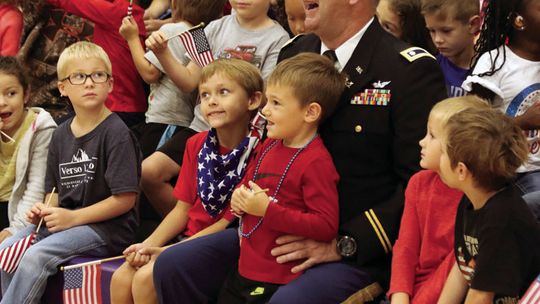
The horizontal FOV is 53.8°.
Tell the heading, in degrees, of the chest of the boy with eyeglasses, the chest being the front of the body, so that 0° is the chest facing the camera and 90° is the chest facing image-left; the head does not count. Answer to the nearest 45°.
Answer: approximately 45°

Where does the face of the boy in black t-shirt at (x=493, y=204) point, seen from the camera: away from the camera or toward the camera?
away from the camera

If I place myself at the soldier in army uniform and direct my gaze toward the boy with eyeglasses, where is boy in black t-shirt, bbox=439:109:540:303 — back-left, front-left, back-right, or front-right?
back-left

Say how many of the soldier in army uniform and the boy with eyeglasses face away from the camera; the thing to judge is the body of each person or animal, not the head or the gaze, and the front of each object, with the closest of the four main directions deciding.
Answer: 0

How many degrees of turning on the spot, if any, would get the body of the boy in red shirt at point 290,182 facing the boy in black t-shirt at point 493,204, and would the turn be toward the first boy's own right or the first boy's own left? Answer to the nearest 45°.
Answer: approximately 90° to the first boy's own left

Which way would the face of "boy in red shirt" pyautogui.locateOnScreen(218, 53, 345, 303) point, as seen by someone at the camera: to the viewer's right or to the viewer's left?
to the viewer's left

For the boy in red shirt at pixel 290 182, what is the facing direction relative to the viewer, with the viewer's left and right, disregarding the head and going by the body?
facing the viewer and to the left of the viewer

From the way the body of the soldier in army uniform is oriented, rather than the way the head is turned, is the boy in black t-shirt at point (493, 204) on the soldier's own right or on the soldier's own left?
on the soldier's own left

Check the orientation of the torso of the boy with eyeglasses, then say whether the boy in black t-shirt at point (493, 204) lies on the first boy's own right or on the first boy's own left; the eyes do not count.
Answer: on the first boy's own left

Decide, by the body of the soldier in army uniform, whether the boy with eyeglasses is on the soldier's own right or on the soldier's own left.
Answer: on the soldier's own right
